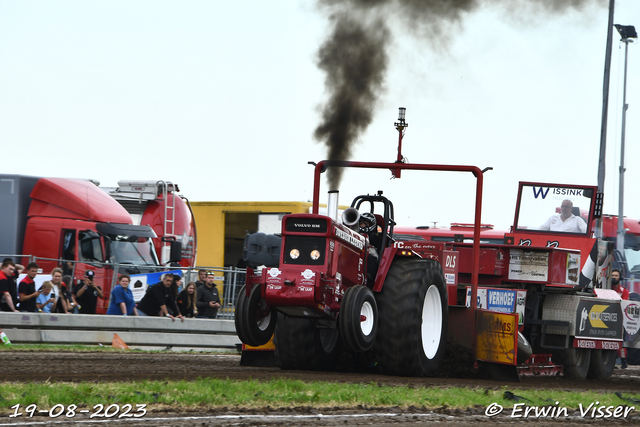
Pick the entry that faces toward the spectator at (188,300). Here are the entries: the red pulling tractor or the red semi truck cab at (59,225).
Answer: the red semi truck cab

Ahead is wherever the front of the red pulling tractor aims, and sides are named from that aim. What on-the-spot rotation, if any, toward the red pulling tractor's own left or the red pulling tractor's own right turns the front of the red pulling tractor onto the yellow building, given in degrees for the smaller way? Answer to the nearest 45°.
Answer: approximately 135° to the red pulling tractor's own right

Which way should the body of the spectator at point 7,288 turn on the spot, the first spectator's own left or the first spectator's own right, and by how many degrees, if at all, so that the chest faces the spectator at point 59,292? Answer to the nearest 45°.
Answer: approximately 90° to the first spectator's own left

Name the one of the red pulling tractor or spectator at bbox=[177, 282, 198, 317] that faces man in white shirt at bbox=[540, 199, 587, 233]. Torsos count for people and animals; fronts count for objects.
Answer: the spectator

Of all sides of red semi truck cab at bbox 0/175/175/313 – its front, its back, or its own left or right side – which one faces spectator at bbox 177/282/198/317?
front

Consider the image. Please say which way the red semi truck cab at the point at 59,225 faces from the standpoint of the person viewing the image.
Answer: facing the viewer and to the right of the viewer

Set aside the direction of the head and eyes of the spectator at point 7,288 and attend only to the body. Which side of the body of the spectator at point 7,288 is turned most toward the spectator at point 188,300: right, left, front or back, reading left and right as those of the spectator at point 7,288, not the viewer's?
left

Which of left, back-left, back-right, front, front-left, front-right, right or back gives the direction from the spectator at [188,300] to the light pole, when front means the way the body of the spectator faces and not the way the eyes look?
left

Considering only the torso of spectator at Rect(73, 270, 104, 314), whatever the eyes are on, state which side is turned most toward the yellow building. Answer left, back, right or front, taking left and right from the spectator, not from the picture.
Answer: back

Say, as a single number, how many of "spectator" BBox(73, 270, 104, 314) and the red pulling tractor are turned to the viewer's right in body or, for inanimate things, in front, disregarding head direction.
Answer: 0
